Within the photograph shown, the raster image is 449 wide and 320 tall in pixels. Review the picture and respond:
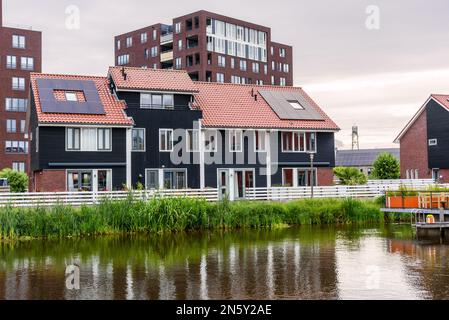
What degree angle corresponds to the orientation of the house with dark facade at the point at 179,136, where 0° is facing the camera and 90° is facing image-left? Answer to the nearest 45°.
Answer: approximately 0°

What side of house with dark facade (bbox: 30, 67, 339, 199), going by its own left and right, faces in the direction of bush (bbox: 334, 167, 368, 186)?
left

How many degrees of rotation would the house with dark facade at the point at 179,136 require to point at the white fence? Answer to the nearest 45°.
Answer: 0° — it already faces it

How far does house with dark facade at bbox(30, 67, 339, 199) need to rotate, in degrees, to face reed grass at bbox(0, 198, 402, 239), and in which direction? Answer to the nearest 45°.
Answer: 0° — it already faces it

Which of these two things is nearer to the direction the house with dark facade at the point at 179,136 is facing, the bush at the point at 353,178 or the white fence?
the white fence

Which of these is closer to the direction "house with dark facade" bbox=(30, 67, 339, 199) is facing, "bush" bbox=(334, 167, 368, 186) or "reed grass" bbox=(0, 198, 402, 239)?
the reed grass
